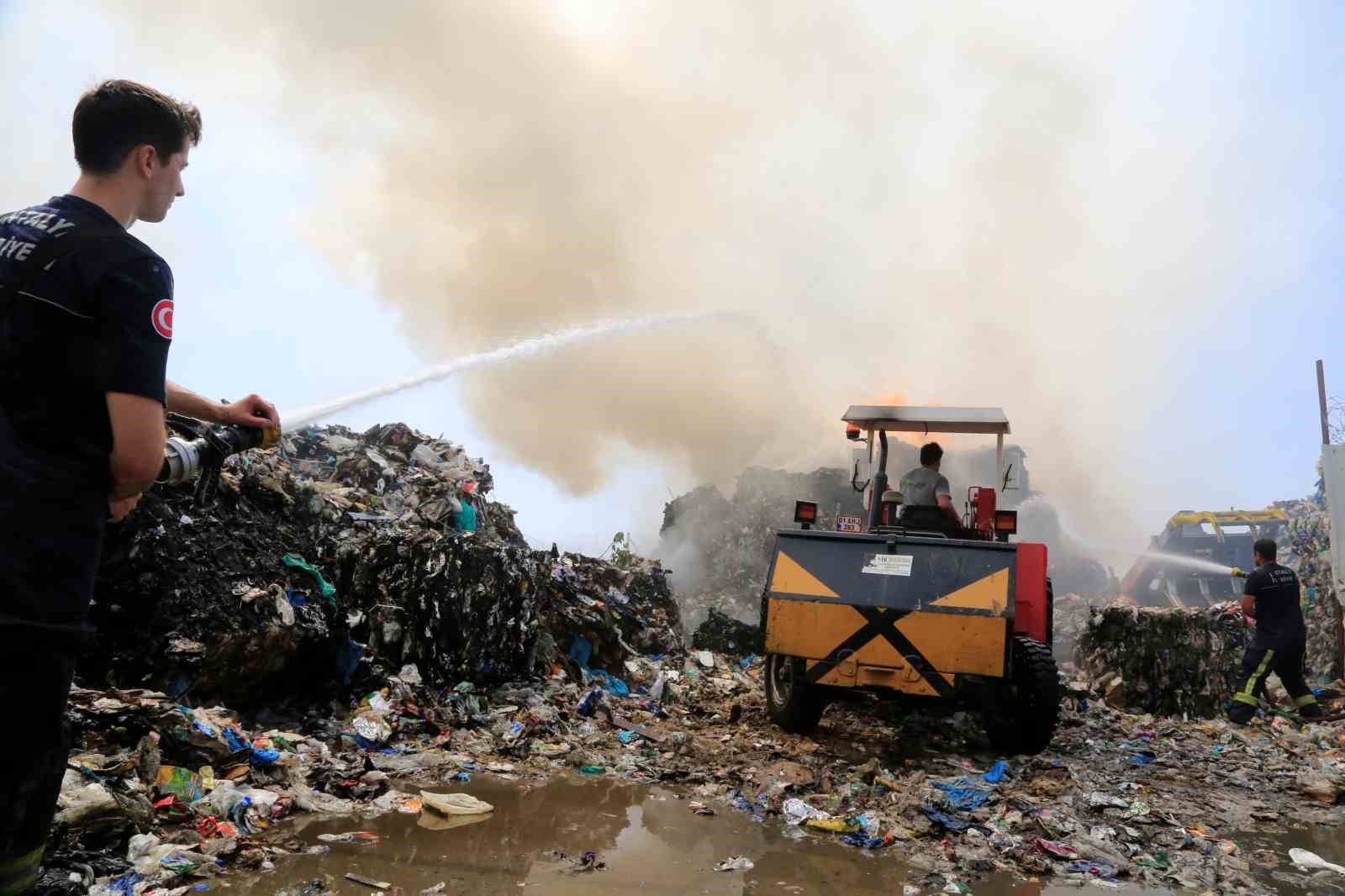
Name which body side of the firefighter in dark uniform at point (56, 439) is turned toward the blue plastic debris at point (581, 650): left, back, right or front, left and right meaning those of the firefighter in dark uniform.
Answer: front

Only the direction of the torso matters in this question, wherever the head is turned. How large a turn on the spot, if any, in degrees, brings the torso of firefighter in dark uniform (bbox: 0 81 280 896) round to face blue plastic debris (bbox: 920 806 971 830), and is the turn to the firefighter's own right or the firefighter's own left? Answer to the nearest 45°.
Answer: approximately 45° to the firefighter's own right

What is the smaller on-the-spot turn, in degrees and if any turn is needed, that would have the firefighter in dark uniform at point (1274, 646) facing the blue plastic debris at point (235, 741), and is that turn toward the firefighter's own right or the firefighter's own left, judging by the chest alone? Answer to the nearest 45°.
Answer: approximately 90° to the firefighter's own left

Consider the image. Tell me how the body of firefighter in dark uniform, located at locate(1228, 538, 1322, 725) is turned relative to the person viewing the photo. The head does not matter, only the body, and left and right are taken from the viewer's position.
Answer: facing away from the viewer and to the left of the viewer

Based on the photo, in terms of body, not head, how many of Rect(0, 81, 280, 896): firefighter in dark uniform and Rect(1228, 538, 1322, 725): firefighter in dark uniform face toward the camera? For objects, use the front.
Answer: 0

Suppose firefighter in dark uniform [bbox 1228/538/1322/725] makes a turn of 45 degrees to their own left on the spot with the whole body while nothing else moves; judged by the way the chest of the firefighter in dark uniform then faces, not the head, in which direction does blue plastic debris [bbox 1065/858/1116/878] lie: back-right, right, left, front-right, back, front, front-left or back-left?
left

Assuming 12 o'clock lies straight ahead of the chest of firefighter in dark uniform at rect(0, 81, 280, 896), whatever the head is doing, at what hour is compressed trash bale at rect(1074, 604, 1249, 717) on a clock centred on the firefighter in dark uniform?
The compressed trash bale is roughly at 1 o'clock from the firefighter in dark uniform.

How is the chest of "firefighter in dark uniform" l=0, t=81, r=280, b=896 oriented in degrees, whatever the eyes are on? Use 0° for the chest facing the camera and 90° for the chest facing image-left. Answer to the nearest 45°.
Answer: approximately 225°

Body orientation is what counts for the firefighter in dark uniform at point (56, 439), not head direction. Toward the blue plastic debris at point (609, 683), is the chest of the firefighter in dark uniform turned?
yes

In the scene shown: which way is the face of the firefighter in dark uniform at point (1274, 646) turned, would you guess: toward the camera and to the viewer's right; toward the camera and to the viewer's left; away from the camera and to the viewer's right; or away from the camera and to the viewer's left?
away from the camera and to the viewer's left
